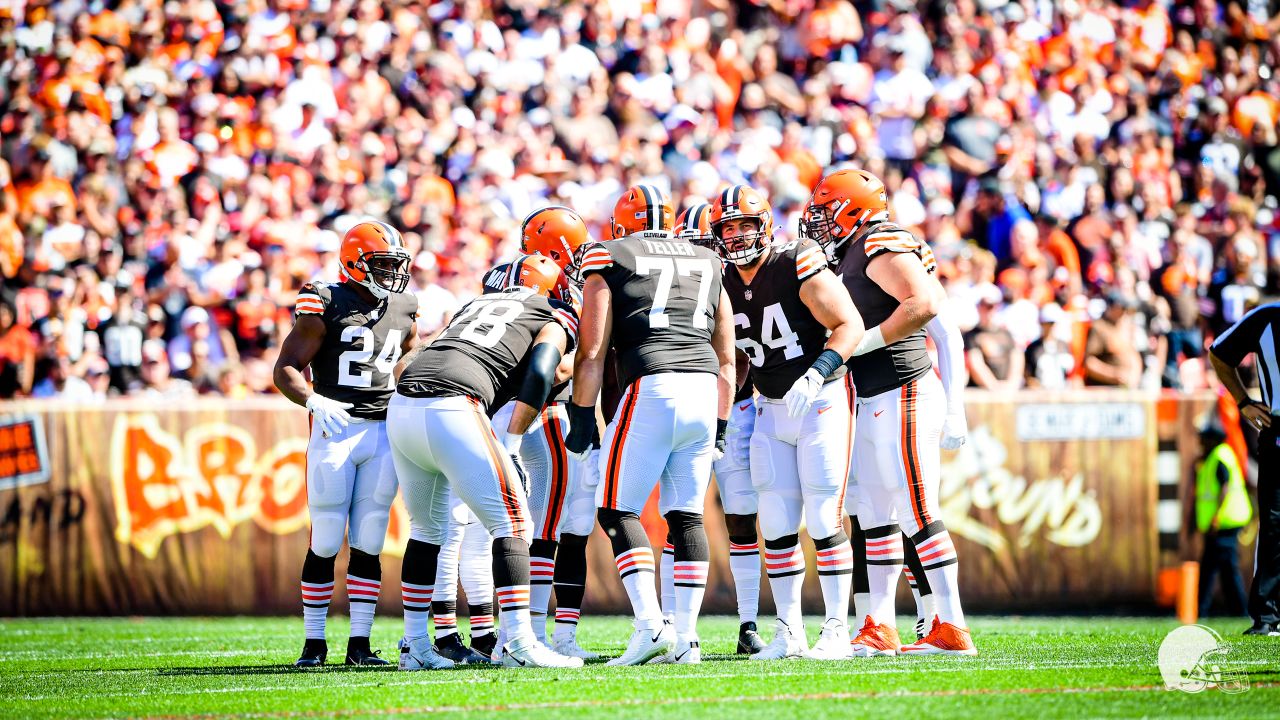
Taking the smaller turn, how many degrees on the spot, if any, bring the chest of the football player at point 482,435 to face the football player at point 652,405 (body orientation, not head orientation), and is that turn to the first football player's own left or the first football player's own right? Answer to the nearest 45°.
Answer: approximately 45° to the first football player's own right

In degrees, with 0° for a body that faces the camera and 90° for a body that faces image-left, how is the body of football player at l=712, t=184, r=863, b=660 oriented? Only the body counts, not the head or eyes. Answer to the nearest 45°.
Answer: approximately 45°

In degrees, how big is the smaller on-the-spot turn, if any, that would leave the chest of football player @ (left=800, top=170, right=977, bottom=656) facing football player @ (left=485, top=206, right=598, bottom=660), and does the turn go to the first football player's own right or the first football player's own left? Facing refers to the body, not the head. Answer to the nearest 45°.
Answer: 0° — they already face them

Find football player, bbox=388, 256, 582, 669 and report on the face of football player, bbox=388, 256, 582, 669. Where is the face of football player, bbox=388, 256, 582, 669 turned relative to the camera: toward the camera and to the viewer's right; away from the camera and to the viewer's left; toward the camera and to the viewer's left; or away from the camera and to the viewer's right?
away from the camera and to the viewer's right

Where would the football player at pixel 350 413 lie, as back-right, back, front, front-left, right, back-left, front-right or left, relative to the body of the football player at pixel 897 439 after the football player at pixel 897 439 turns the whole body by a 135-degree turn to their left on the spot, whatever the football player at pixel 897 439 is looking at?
back-right

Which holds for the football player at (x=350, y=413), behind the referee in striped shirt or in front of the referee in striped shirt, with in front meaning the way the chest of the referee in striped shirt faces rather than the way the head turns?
in front

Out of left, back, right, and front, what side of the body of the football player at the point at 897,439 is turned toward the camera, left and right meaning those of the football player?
left

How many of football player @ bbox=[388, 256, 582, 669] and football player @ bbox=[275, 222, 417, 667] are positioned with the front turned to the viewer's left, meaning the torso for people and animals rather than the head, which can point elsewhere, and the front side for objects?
0

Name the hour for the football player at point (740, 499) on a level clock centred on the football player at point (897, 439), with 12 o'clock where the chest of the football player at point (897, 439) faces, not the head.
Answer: the football player at point (740, 499) is roughly at 12 o'clock from the football player at point (897, 439).

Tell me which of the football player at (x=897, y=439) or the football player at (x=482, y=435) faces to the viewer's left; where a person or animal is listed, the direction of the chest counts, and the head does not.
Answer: the football player at (x=897, y=439)

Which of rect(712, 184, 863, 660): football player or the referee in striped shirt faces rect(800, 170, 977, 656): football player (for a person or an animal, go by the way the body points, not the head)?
the referee in striped shirt

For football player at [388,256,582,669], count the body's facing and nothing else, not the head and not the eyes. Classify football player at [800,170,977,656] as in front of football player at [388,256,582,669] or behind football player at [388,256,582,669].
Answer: in front

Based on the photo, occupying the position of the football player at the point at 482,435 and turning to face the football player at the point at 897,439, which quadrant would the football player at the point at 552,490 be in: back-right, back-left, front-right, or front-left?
front-left

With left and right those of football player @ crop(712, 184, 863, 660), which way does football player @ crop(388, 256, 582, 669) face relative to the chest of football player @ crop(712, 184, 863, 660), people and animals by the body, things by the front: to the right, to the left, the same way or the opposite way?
the opposite way

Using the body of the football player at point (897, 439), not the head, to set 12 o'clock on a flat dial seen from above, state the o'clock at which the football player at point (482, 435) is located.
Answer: the football player at point (482, 435) is roughly at 11 o'clock from the football player at point (897, 439).

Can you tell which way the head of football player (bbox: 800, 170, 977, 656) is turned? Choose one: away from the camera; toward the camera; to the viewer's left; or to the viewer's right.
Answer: to the viewer's left
